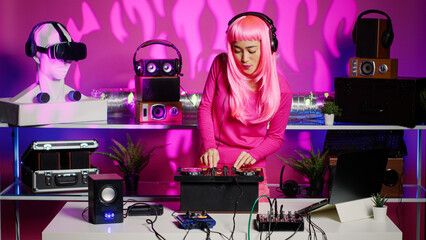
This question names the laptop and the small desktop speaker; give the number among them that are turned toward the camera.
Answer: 1

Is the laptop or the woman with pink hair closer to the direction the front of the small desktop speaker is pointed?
the laptop

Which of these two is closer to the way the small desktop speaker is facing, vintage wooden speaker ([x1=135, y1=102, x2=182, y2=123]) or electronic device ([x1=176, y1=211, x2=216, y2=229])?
the electronic device

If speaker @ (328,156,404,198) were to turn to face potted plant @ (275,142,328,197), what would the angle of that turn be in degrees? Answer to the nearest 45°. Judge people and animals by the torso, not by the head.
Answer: approximately 90° to its right

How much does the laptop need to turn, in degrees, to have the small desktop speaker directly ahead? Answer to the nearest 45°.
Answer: approximately 45° to its left

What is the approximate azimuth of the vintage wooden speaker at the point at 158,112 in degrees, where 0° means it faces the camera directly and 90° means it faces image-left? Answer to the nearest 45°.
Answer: approximately 0°

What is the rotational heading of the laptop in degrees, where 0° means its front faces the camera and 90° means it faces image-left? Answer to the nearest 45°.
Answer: approximately 135°
